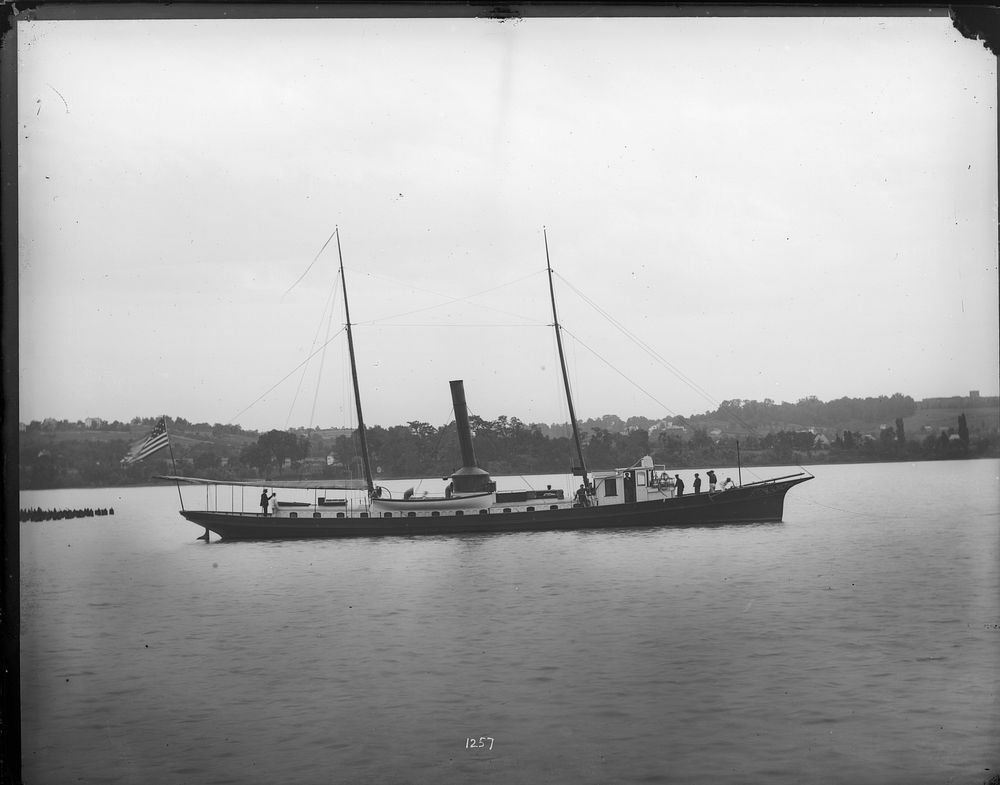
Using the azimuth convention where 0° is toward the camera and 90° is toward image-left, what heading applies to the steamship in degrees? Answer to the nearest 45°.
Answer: approximately 270°
